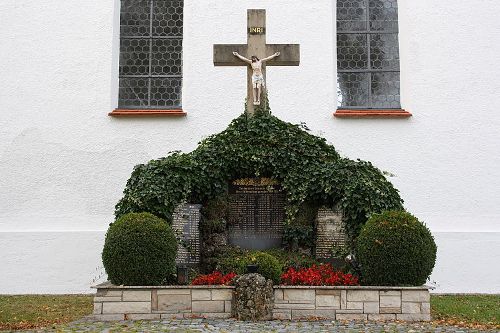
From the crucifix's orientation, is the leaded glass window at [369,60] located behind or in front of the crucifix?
behind

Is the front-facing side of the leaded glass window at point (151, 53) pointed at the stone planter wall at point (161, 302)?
yes

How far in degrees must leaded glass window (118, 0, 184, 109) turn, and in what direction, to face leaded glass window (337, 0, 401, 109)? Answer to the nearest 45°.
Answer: approximately 90° to its left

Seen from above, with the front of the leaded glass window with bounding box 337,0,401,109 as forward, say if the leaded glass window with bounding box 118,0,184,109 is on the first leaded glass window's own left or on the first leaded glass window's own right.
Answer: on the first leaded glass window's own right

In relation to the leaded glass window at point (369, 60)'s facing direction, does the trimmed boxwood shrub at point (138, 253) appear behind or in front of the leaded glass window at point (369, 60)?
in front

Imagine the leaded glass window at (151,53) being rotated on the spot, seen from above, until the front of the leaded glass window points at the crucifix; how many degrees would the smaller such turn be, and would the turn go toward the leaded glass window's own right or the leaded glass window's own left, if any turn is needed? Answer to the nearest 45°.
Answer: approximately 45° to the leaded glass window's own left

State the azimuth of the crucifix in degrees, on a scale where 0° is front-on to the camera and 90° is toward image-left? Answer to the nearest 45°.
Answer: approximately 0°

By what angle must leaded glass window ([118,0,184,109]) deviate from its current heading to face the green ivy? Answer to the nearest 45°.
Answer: approximately 45° to its left
